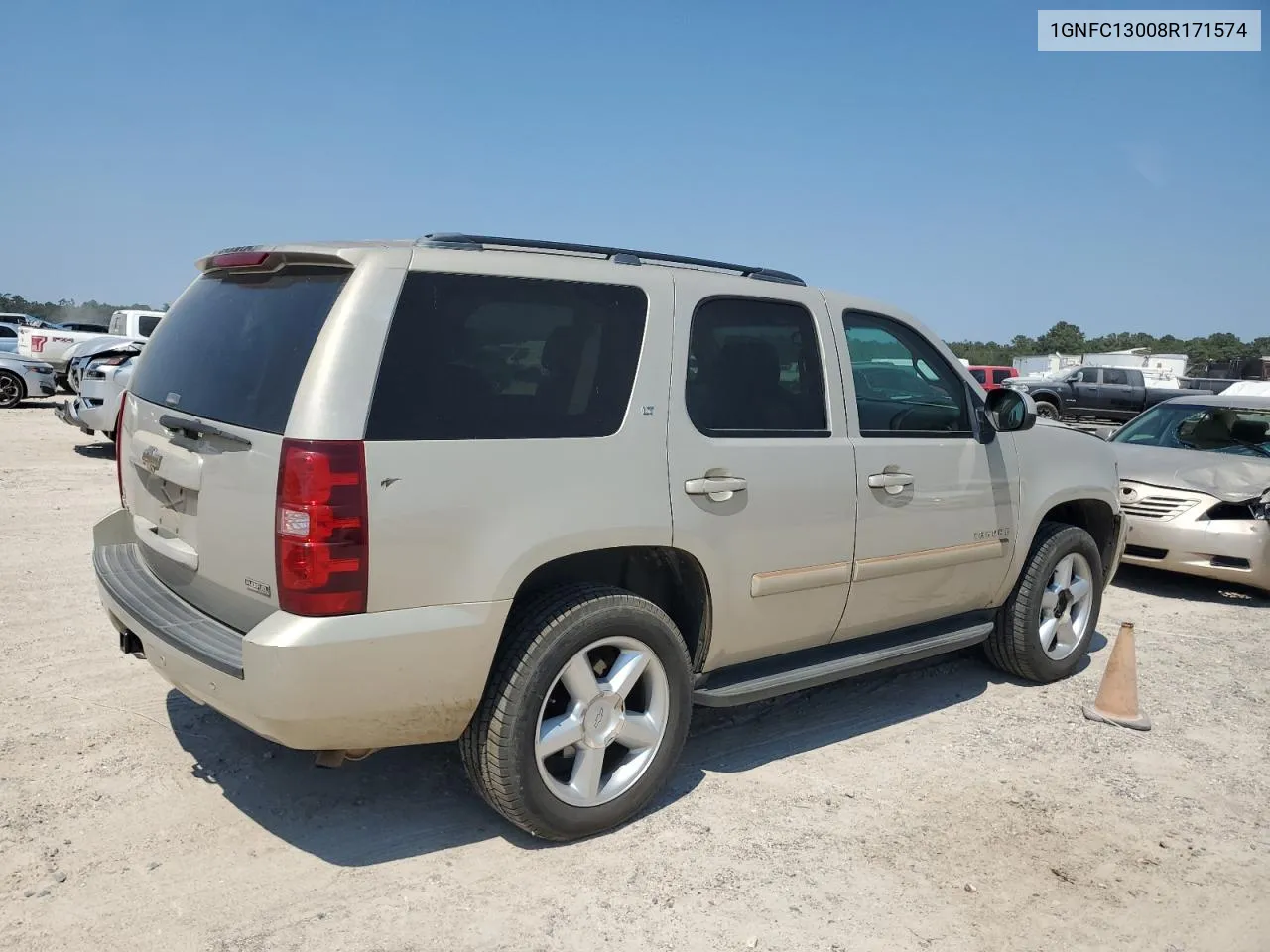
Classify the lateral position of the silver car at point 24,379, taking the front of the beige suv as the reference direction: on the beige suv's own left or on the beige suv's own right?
on the beige suv's own left

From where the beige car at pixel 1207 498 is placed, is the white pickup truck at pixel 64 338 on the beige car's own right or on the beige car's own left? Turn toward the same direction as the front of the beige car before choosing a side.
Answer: on the beige car's own right

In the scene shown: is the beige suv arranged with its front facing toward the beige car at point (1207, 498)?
yes

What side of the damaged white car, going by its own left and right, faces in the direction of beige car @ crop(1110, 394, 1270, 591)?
left

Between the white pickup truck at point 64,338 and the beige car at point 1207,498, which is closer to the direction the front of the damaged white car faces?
the beige car

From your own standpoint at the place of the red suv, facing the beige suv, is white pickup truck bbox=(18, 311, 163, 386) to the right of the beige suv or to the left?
right

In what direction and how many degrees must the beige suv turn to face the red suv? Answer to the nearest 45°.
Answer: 0° — it already faces it

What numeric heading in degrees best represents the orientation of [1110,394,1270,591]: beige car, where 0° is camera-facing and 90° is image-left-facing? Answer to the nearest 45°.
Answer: approximately 45°

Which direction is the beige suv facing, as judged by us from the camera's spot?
facing away from the viewer and to the right of the viewer

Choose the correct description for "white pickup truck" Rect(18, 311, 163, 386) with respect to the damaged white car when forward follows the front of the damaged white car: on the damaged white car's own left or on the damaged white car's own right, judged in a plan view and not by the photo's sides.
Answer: on the damaged white car's own right

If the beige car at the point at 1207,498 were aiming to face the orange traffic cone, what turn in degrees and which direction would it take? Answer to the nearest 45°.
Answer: approximately 45° to its left

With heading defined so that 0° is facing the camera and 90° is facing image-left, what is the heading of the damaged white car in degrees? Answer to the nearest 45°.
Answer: approximately 45°
